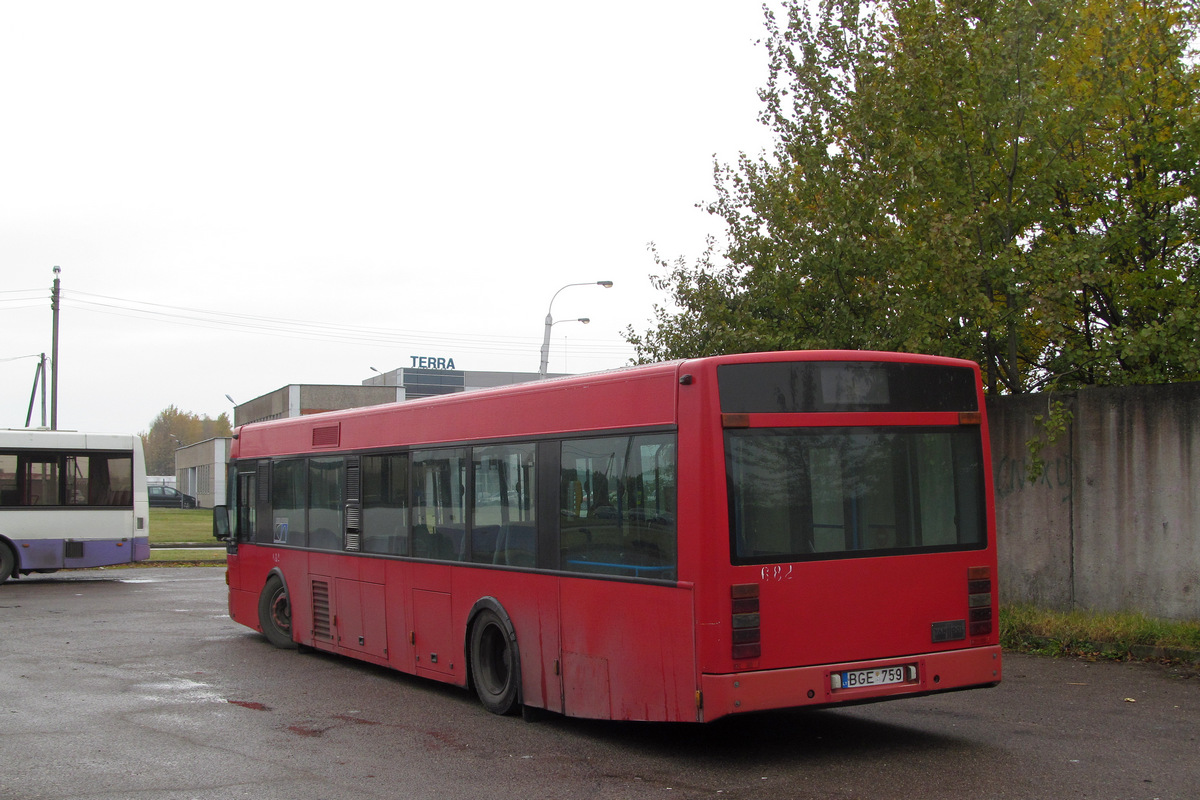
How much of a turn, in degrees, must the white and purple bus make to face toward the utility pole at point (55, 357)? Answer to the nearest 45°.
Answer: approximately 90° to its right

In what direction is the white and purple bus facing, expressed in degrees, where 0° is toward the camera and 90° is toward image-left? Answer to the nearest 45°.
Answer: approximately 90°

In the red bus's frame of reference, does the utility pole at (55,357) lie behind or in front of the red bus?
in front

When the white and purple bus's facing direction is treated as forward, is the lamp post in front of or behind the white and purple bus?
behind

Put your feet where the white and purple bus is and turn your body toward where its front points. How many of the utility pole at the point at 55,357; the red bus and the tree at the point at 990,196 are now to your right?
1

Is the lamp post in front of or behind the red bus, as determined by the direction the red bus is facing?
in front

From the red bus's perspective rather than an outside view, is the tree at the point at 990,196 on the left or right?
on its right

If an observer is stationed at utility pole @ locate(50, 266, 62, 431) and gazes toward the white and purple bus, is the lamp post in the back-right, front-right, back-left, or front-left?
front-left

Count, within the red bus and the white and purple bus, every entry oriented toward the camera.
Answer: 0

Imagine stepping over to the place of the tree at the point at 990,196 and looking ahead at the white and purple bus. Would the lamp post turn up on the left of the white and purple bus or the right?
right

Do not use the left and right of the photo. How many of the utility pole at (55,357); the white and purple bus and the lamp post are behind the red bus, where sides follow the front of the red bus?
0

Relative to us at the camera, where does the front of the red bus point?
facing away from the viewer and to the left of the viewer
